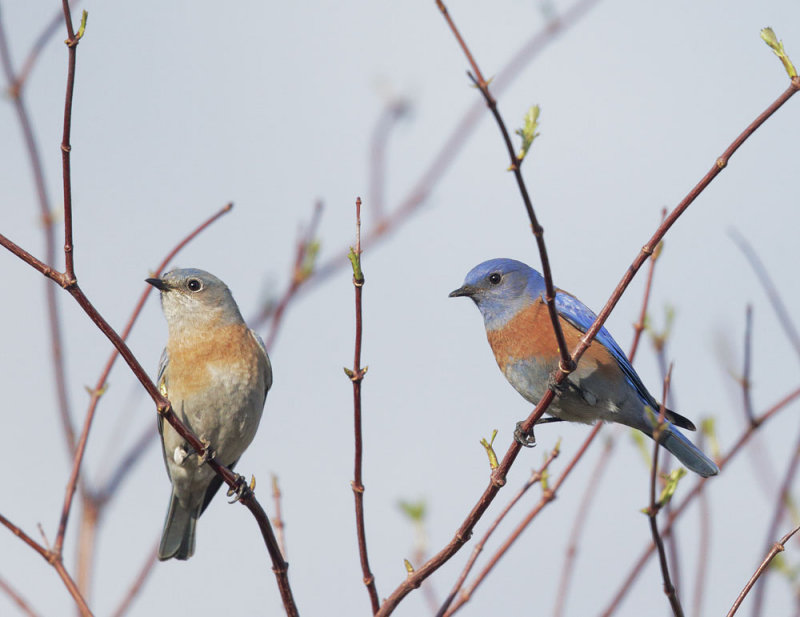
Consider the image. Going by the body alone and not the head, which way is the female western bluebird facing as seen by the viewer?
toward the camera

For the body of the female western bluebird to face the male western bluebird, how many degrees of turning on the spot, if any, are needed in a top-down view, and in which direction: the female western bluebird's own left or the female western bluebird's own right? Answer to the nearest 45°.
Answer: approximately 45° to the female western bluebird's own left

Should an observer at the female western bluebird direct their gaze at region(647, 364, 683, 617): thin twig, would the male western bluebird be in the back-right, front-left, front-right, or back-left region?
front-left

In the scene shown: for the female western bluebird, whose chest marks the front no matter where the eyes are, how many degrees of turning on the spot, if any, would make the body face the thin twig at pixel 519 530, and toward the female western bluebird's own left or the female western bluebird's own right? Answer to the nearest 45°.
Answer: approximately 45° to the female western bluebird's own left
